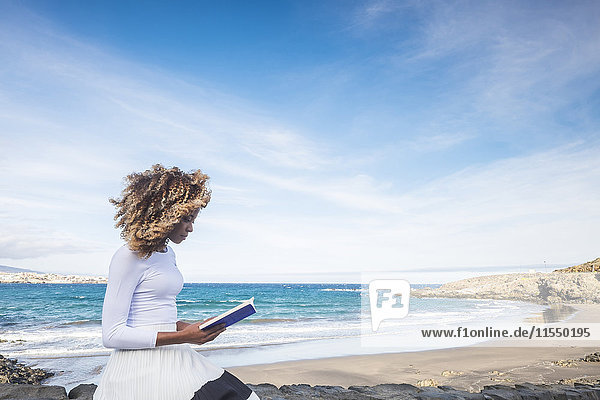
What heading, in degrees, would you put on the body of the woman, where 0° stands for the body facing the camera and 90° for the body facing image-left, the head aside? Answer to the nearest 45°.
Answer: approximately 270°

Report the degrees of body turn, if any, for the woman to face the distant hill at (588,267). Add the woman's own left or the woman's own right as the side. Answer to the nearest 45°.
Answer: approximately 45° to the woman's own left

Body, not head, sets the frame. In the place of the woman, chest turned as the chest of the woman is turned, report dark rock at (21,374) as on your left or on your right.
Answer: on your left

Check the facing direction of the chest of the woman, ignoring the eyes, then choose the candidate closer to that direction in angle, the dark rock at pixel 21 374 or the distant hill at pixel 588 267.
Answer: the distant hill

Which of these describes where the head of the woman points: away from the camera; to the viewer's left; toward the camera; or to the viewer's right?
to the viewer's right
